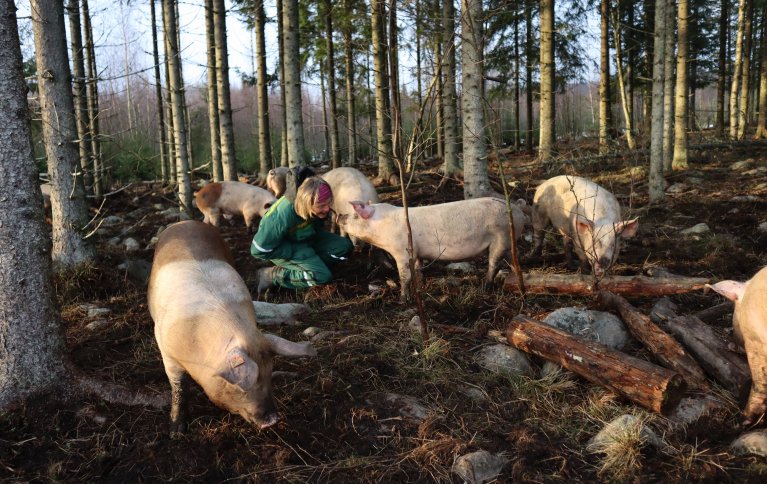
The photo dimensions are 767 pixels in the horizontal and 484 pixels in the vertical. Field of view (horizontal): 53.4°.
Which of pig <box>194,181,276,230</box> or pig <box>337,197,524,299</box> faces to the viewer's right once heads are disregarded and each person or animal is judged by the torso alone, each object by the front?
pig <box>194,181,276,230</box>

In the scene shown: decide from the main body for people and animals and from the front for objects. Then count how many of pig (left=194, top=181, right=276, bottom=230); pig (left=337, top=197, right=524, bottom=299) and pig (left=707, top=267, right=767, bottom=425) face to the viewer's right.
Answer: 1

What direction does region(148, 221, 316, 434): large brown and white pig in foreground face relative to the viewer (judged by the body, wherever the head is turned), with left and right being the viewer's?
facing the viewer and to the right of the viewer

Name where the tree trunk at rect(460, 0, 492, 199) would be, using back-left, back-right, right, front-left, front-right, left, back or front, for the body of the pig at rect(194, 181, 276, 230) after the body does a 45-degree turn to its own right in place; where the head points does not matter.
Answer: front

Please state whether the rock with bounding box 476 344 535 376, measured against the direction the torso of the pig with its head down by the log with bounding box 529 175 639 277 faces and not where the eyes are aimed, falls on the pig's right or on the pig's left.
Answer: on the pig's right

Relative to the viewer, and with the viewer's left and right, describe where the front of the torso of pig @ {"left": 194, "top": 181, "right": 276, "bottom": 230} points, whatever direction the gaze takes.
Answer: facing to the right of the viewer

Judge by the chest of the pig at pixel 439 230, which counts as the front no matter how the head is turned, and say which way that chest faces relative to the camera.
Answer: to the viewer's left

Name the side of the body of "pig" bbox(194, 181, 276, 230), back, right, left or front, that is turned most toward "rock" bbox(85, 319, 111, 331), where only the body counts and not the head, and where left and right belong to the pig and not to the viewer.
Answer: right

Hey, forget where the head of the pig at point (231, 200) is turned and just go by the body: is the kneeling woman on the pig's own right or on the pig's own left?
on the pig's own right

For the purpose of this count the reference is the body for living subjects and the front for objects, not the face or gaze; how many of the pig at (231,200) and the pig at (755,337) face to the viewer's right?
1

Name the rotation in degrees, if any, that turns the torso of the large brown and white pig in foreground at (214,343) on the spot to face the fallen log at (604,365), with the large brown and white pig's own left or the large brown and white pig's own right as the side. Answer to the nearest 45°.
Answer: approximately 45° to the large brown and white pig's own left
